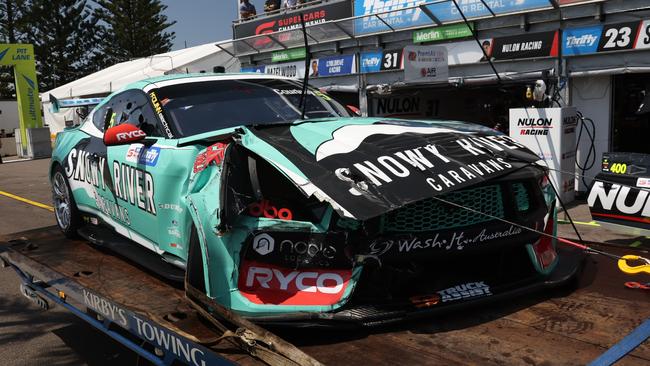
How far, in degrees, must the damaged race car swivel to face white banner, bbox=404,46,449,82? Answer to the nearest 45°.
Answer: approximately 135° to its left

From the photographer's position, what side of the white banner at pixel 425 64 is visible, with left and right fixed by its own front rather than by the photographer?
front

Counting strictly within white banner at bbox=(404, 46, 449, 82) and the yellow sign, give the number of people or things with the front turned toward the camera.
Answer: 2

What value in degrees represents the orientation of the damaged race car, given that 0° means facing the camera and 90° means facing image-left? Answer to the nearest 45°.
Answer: approximately 315°

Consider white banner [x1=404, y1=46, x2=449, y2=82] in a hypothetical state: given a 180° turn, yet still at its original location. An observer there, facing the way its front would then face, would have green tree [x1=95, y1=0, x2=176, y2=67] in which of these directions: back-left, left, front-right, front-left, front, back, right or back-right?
front-left

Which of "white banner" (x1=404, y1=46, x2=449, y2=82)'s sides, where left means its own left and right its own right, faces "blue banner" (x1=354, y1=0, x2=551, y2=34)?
back

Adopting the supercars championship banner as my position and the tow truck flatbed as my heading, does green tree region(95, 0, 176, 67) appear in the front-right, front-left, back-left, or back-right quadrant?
back-right

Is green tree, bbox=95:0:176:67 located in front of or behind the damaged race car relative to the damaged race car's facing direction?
behind

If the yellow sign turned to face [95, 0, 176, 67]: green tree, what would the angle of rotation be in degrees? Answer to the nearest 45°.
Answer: approximately 135° to its left

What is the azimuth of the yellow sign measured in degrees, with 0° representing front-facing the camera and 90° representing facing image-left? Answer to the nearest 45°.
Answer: approximately 0°

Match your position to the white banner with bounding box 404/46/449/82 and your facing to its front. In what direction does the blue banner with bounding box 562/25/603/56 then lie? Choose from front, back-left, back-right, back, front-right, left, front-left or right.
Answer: left

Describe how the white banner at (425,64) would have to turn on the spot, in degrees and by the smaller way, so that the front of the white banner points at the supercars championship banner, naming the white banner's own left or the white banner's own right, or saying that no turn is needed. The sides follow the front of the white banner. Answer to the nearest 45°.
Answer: approximately 135° to the white banner's own right

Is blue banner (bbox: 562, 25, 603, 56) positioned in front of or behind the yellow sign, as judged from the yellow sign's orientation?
in front

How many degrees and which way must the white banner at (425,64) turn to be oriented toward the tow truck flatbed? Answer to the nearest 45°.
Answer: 0° — it already faces it

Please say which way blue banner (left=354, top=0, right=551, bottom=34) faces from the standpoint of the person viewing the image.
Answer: facing the viewer and to the left of the viewer

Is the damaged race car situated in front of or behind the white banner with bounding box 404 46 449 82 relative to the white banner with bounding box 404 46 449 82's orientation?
in front

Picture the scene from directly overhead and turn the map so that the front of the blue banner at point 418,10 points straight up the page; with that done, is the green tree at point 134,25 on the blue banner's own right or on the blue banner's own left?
on the blue banner's own right

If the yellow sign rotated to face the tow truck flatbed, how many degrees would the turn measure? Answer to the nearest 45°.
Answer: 0° — it already faces it
